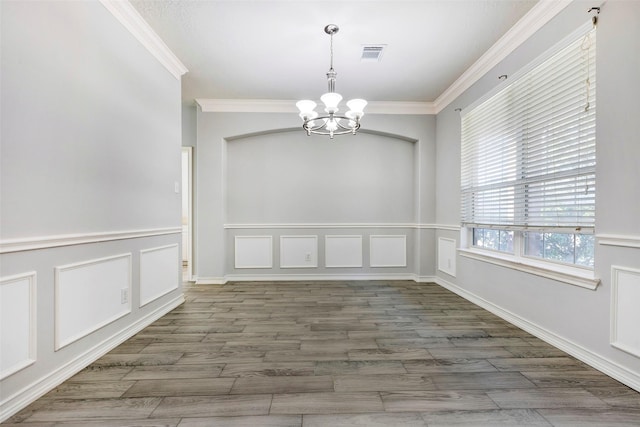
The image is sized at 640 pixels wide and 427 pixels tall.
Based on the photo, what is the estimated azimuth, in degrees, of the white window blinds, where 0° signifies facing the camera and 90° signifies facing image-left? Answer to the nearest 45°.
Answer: approximately 45°
